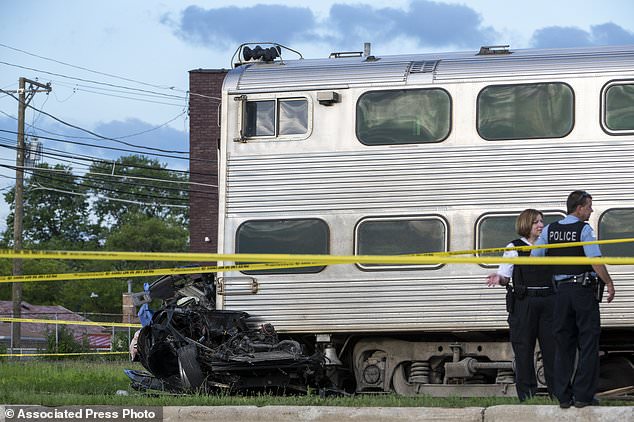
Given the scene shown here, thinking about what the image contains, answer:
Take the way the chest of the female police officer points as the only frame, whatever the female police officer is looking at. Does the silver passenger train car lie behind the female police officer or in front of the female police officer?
behind
